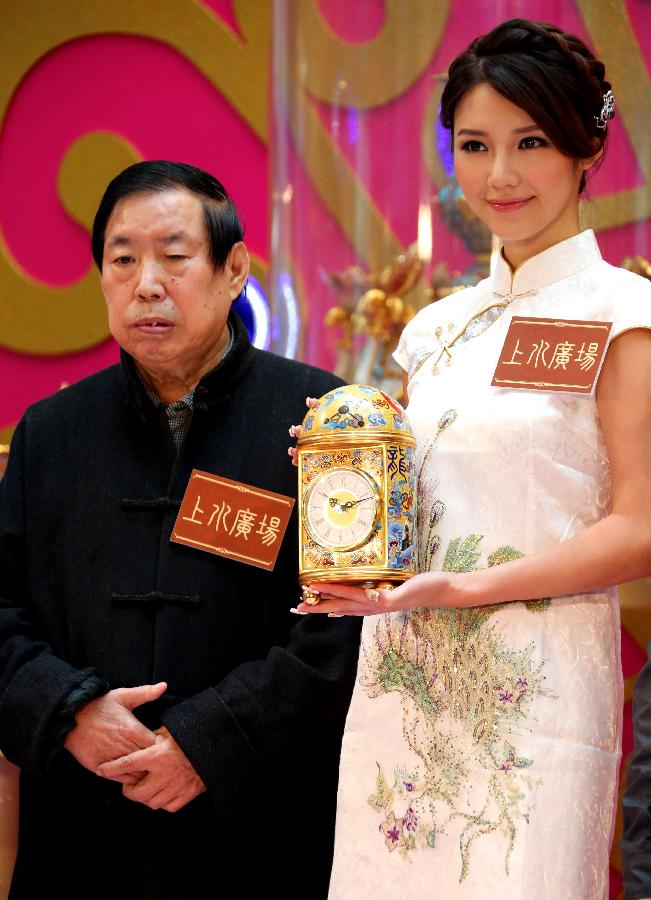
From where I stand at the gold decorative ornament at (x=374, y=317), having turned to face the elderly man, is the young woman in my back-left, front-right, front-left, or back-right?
front-left

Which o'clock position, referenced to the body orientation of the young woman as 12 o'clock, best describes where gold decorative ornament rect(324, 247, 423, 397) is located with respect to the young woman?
The gold decorative ornament is roughly at 4 o'clock from the young woman.

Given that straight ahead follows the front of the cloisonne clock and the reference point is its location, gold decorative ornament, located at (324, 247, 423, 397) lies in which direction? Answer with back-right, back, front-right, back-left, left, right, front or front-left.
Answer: back-right

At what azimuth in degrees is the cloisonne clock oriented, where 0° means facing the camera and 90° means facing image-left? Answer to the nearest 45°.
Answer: approximately 45°

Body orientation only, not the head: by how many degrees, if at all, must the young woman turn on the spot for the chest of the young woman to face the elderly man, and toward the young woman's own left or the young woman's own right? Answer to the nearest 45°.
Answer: approximately 90° to the young woman's own right

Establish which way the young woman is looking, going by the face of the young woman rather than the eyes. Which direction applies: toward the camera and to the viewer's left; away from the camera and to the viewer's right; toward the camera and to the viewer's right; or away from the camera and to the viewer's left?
toward the camera and to the viewer's left

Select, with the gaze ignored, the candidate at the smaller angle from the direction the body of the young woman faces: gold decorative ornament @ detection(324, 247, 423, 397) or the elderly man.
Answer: the elderly man

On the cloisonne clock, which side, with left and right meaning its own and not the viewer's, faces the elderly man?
right

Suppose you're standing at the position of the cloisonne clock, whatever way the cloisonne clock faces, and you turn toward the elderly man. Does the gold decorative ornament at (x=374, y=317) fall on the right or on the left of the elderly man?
right

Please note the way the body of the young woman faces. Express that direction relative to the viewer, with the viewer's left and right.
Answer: facing the viewer and to the left of the viewer
